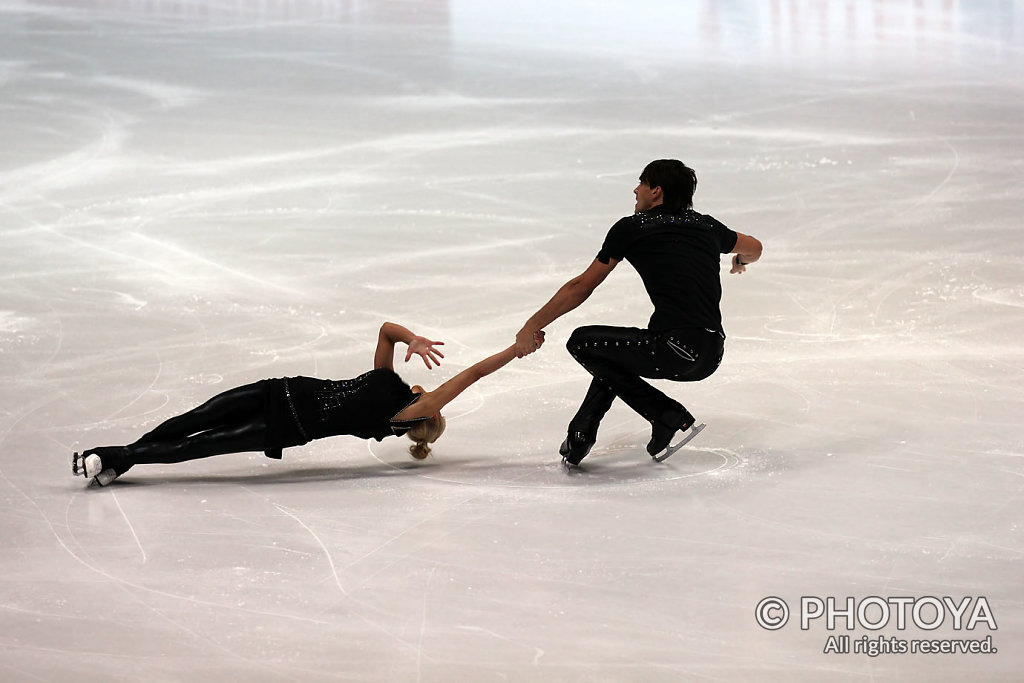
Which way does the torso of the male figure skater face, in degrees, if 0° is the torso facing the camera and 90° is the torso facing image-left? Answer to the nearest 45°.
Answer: approximately 135°

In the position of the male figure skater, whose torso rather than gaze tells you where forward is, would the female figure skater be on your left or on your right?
on your left
